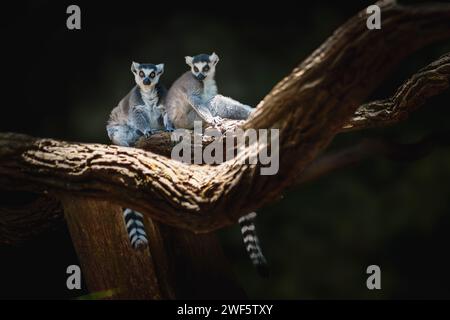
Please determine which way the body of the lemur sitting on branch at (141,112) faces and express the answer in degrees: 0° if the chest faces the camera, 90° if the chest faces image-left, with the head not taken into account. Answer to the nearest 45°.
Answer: approximately 315°
